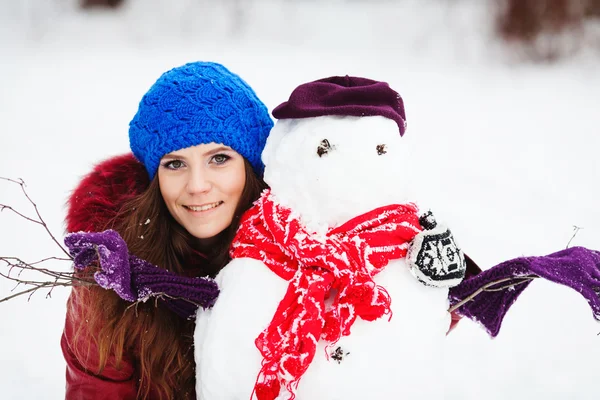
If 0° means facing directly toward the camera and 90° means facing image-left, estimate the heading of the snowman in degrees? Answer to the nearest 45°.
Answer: approximately 0°

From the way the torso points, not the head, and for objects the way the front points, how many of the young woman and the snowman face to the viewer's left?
0

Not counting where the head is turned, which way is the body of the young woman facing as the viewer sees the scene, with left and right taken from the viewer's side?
facing the viewer and to the right of the viewer

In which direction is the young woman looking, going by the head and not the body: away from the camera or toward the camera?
toward the camera

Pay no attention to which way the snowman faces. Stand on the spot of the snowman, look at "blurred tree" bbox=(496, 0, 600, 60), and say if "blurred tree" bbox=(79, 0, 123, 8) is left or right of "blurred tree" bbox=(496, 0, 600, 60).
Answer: left
